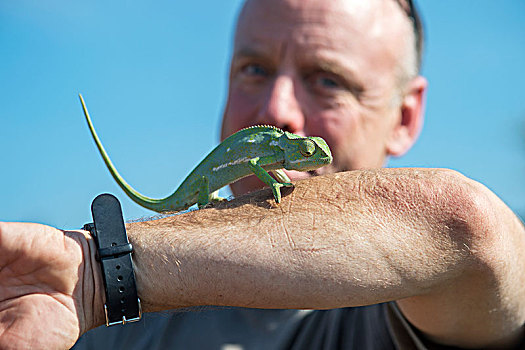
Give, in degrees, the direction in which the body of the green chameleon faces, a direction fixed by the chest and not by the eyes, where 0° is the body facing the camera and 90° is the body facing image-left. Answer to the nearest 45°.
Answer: approximately 270°
